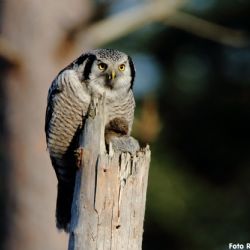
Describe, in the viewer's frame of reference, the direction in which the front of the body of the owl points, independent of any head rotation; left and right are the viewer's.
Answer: facing the viewer and to the right of the viewer
